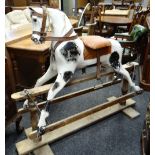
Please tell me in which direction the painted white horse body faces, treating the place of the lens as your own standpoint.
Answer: facing the viewer and to the left of the viewer

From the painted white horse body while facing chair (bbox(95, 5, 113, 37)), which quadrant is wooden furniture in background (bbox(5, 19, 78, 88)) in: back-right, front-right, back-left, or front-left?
front-left

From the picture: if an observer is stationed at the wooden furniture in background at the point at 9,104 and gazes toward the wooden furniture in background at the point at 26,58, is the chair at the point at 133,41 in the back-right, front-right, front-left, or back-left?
front-right

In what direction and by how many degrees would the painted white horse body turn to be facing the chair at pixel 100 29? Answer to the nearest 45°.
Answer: approximately 135° to its right
